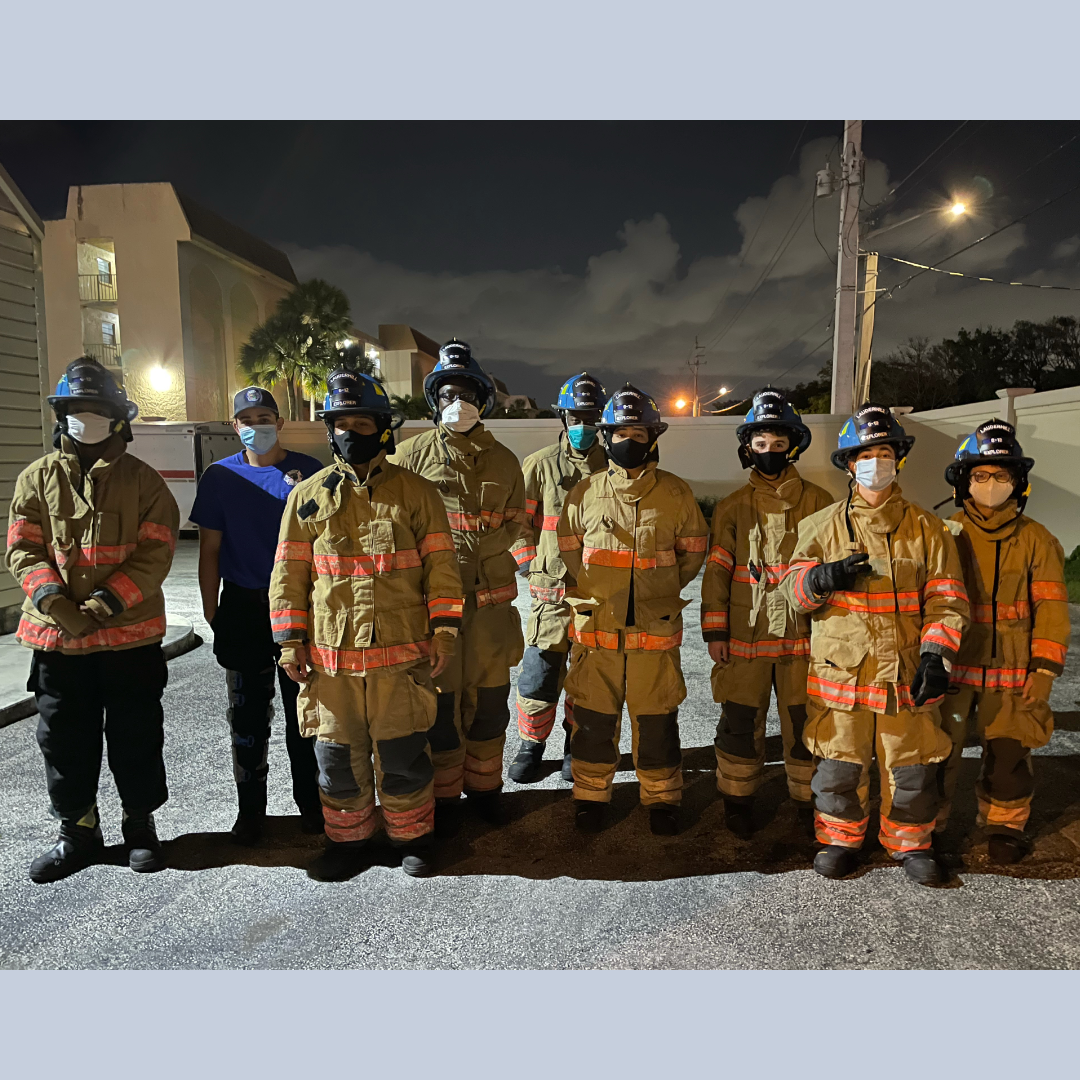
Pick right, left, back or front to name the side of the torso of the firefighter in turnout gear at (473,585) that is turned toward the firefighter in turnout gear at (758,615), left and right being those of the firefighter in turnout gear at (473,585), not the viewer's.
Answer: left

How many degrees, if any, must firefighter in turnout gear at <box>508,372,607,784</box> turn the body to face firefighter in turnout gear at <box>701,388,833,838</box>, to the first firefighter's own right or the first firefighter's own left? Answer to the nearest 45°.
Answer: approximately 45° to the first firefighter's own left

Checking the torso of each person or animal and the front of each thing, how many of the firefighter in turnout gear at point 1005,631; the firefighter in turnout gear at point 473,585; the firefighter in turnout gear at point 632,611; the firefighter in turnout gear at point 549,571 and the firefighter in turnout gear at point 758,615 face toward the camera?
5

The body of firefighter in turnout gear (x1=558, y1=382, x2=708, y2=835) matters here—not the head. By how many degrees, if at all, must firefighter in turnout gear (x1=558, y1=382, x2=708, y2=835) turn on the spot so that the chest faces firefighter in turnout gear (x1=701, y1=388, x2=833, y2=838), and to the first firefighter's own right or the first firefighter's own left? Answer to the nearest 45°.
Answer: approximately 90° to the first firefighter's own left

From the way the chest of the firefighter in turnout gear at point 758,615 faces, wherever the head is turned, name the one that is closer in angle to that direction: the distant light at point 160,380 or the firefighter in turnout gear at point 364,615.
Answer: the firefighter in turnout gear

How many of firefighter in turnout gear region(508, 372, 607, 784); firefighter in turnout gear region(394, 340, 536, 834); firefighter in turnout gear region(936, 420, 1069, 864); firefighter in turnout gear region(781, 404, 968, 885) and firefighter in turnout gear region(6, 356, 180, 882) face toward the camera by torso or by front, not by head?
5

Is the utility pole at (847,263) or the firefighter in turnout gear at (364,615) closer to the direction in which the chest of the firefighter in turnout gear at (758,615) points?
the firefighter in turnout gear

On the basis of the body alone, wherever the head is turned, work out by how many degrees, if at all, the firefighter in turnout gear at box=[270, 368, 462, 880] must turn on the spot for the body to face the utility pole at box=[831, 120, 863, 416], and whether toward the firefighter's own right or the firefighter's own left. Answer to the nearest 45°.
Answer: approximately 135° to the firefighter's own left

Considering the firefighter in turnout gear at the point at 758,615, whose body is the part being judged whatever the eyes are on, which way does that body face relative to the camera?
toward the camera

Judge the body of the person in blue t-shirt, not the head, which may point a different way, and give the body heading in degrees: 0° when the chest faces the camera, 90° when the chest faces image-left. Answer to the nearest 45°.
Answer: approximately 0°

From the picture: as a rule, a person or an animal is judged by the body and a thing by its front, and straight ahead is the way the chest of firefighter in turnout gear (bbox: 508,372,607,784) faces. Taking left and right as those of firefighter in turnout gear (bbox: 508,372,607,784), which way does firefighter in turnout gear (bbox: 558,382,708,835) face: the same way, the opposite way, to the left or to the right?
the same way

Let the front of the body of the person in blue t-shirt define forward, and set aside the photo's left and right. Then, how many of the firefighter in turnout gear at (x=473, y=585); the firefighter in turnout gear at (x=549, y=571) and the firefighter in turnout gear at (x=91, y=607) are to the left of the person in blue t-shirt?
2

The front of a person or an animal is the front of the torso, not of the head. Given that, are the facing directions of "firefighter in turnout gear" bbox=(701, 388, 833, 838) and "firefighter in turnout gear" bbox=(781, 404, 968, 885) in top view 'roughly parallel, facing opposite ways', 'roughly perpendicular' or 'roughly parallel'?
roughly parallel

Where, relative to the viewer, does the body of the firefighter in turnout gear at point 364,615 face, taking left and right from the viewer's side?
facing the viewer

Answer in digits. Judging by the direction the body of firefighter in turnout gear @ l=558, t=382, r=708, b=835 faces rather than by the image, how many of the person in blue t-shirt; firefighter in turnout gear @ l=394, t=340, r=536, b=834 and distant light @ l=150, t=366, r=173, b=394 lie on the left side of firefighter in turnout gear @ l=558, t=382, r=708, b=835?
0

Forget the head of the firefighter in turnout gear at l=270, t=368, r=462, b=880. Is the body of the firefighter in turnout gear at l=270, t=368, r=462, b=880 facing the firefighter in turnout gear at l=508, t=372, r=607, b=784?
no

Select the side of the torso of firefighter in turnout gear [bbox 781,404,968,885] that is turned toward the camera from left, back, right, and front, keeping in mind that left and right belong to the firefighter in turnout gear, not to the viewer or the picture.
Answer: front
